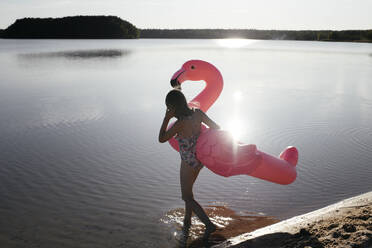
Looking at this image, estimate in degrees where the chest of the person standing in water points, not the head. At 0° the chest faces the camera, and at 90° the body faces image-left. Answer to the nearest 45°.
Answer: approximately 135°
